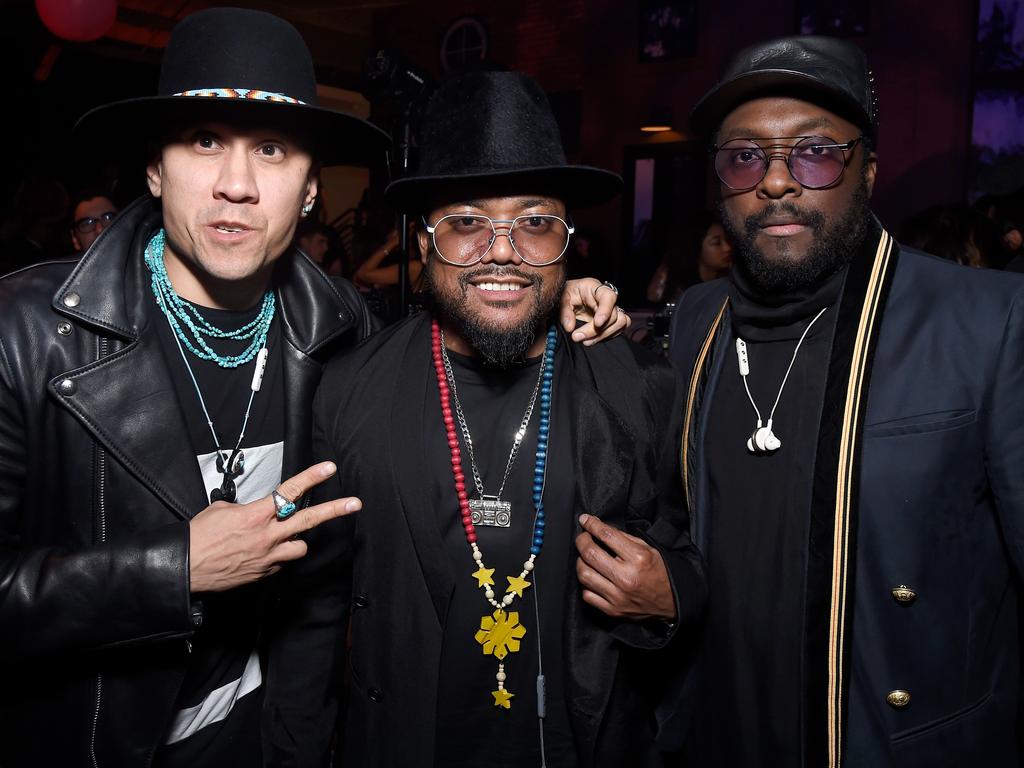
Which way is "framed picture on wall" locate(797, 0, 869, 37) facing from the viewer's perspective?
toward the camera

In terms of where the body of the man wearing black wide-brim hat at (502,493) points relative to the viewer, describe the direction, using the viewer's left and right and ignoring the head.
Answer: facing the viewer

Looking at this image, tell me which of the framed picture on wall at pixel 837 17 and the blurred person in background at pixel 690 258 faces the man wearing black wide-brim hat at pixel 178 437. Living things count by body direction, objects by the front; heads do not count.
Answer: the framed picture on wall

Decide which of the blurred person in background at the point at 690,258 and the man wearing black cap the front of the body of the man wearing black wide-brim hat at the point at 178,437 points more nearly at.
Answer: the man wearing black cap

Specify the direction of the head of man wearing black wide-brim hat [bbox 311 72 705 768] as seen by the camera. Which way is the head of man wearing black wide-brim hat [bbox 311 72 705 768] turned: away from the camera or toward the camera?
toward the camera

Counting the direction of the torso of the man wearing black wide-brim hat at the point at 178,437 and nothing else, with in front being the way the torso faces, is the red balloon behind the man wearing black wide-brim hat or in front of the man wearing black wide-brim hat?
behind

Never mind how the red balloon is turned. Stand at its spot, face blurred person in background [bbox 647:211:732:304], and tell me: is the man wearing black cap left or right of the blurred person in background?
right

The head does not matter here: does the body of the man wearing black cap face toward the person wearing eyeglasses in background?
no

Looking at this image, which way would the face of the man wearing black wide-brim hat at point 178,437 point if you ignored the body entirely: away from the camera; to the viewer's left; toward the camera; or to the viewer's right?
toward the camera

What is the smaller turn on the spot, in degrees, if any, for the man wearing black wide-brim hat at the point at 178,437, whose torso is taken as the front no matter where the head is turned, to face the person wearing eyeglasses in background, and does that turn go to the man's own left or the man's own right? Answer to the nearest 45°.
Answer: approximately 135° to the man's own left

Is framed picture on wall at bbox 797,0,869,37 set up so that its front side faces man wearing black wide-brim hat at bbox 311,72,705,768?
yes

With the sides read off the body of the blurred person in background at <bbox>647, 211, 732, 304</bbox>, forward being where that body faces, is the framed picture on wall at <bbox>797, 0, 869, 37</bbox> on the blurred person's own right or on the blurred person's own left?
on the blurred person's own left
